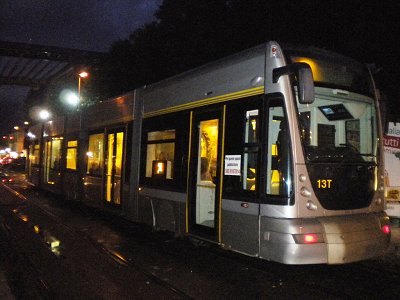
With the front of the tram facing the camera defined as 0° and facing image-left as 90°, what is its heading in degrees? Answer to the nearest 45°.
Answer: approximately 315°
